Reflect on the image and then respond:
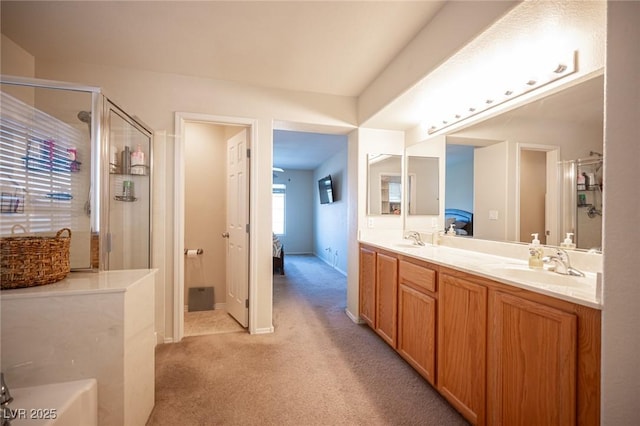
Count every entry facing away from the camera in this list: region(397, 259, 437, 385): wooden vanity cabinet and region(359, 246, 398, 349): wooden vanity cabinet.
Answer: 0

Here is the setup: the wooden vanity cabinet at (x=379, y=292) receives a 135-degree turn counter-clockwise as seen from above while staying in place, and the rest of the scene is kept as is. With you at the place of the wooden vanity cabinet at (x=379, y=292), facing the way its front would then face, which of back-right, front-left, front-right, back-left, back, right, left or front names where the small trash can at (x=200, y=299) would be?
back

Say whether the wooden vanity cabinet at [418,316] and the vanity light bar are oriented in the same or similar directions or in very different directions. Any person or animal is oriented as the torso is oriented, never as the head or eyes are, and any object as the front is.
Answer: same or similar directions

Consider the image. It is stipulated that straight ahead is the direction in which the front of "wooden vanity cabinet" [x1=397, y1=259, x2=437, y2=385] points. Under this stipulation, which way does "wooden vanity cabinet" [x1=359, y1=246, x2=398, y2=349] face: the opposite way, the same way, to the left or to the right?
the same way

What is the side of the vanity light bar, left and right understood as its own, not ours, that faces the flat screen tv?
right

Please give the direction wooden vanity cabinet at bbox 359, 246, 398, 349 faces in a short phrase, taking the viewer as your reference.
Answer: facing the viewer and to the left of the viewer

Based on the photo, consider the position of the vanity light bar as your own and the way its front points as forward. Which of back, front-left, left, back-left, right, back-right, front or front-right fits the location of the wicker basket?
front

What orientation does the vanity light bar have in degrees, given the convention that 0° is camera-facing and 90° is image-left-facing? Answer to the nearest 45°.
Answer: approximately 45°

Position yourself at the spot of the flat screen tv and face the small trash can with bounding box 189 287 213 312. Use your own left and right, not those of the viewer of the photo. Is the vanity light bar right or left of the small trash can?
left

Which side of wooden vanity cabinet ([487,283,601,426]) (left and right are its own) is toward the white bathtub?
front

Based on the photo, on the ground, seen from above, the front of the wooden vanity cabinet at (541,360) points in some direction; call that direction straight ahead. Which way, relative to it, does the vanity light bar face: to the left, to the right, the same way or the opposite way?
the same way

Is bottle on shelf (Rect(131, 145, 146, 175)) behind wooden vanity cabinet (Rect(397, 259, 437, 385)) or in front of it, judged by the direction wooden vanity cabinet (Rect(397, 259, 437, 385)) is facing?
in front

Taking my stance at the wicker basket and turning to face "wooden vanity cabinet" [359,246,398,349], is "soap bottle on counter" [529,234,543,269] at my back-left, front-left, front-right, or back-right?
front-right
